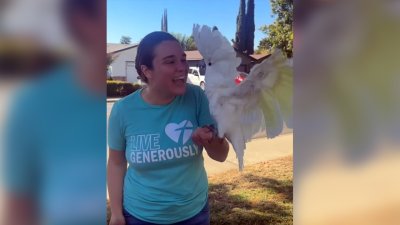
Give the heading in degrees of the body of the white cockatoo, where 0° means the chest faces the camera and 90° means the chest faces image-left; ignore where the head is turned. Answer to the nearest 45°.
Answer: approximately 45°

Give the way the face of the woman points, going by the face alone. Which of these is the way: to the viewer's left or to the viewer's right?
to the viewer's right
